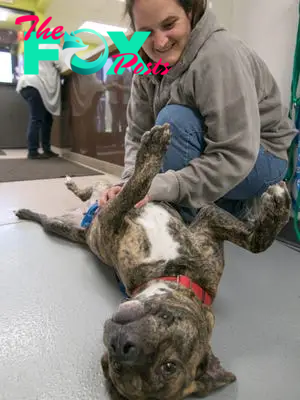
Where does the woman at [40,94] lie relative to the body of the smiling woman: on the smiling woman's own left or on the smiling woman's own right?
on the smiling woman's own right

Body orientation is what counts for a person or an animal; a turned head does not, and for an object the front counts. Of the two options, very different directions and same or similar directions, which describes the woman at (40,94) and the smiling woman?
very different directions

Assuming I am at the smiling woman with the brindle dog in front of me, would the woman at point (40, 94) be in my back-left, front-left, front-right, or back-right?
back-right

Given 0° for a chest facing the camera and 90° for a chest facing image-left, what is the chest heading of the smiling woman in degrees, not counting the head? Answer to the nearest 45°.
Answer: approximately 45°

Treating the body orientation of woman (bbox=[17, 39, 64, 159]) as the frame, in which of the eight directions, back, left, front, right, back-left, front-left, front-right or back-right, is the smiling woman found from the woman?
right
